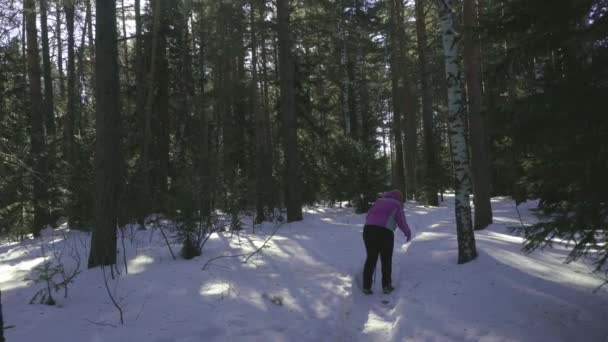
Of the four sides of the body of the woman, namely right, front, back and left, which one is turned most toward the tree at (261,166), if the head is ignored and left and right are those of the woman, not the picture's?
left

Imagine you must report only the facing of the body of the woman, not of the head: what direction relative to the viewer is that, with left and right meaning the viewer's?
facing away from the viewer and to the right of the viewer
